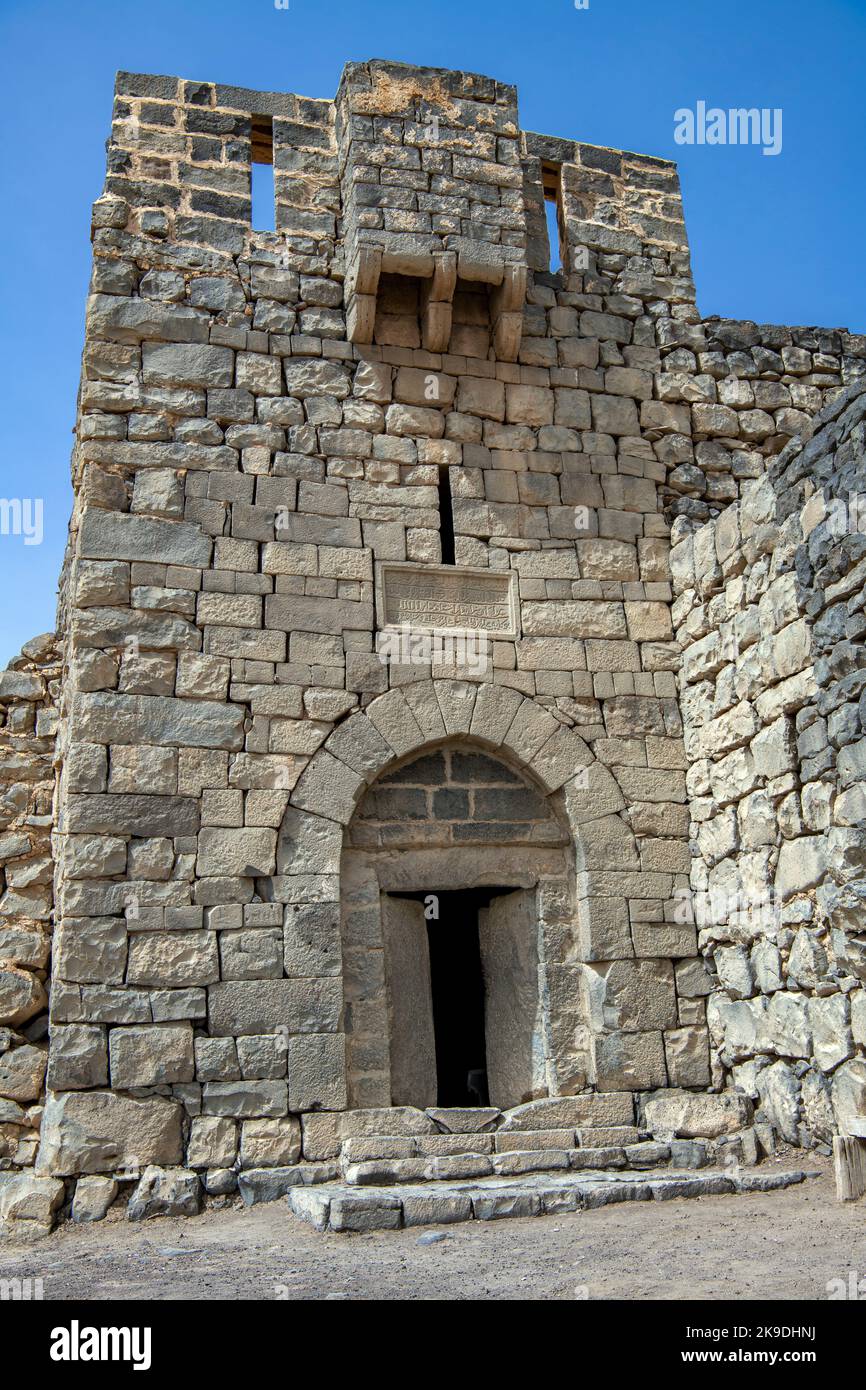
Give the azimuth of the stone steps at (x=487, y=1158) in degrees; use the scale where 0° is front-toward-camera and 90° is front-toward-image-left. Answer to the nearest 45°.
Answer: approximately 0°

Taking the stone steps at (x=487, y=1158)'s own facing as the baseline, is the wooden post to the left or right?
on its left

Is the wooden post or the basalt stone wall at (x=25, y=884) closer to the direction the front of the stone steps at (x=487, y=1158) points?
the wooden post

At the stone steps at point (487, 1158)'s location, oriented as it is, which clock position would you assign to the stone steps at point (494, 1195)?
the stone steps at point (494, 1195) is roughly at 12 o'clock from the stone steps at point (487, 1158).

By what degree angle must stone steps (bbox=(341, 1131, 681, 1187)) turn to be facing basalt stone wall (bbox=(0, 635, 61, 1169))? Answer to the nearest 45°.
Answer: approximately 90° to its right
